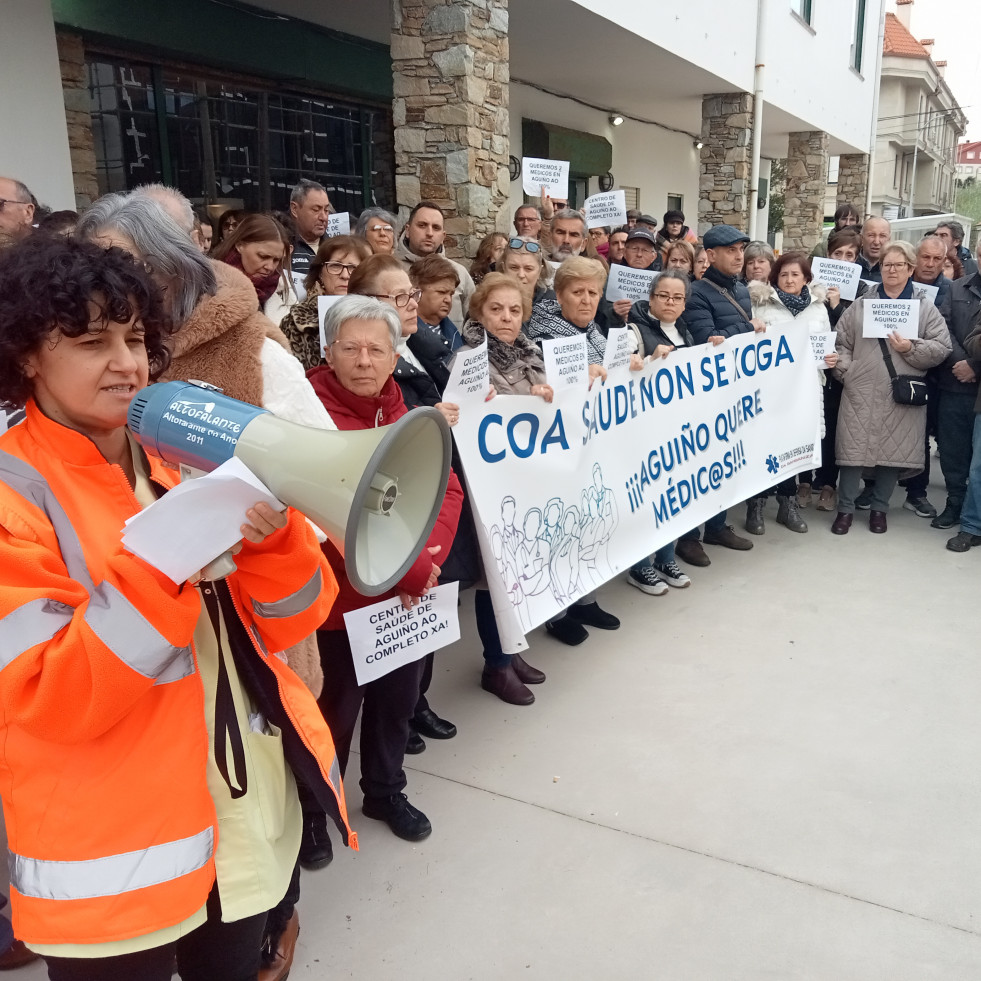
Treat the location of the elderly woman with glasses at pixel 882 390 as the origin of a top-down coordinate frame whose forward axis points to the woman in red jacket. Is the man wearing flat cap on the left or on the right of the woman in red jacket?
right

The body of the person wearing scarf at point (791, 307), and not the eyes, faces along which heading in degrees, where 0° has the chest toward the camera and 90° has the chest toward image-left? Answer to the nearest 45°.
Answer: approximately 0°

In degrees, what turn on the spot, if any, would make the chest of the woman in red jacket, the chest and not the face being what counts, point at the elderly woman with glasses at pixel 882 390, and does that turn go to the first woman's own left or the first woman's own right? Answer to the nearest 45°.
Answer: approximately 90° to the first woman's own left

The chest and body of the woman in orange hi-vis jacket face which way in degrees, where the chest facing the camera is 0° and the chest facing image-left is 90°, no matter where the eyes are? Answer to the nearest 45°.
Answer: approximately 315°

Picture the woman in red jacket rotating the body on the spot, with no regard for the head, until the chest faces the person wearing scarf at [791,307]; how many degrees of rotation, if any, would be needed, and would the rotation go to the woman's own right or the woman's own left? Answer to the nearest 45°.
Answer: approximately 90° to the woman's own left

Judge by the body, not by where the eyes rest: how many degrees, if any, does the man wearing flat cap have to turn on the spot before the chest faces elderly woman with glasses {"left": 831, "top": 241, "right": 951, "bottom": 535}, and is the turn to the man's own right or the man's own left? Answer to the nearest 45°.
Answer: approximately 90° to the man's own left

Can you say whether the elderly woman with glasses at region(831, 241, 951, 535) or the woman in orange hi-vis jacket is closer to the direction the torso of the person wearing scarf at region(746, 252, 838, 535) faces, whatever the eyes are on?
the woman in orange hi-vis jacket

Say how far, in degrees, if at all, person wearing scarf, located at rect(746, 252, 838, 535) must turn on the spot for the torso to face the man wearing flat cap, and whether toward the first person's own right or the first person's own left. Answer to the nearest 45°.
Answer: approximately 45° to the first person's own right
